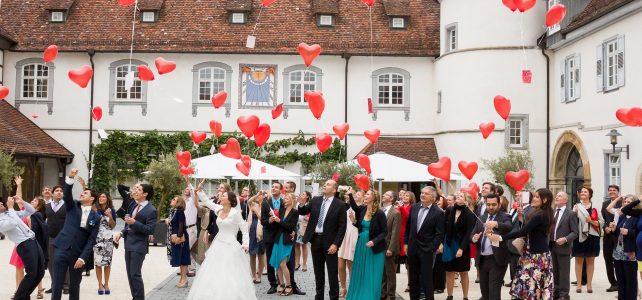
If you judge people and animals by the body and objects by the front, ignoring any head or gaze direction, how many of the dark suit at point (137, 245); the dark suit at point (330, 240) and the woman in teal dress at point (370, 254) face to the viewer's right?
0

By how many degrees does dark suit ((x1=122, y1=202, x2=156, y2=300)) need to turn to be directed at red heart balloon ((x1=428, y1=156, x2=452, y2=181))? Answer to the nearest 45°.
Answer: approximately 135° to its left

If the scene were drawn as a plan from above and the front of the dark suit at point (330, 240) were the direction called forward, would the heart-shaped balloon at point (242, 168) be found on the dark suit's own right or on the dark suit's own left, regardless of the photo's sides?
on the dark suit's own right

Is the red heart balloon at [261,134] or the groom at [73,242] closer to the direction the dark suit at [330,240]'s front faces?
the groom

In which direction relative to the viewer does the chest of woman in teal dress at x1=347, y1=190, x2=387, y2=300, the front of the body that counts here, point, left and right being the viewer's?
facing the viewer and to the left of the viewer

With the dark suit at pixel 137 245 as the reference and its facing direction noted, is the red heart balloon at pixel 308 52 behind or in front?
behind

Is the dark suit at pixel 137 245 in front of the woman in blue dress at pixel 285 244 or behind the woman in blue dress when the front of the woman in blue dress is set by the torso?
in front
